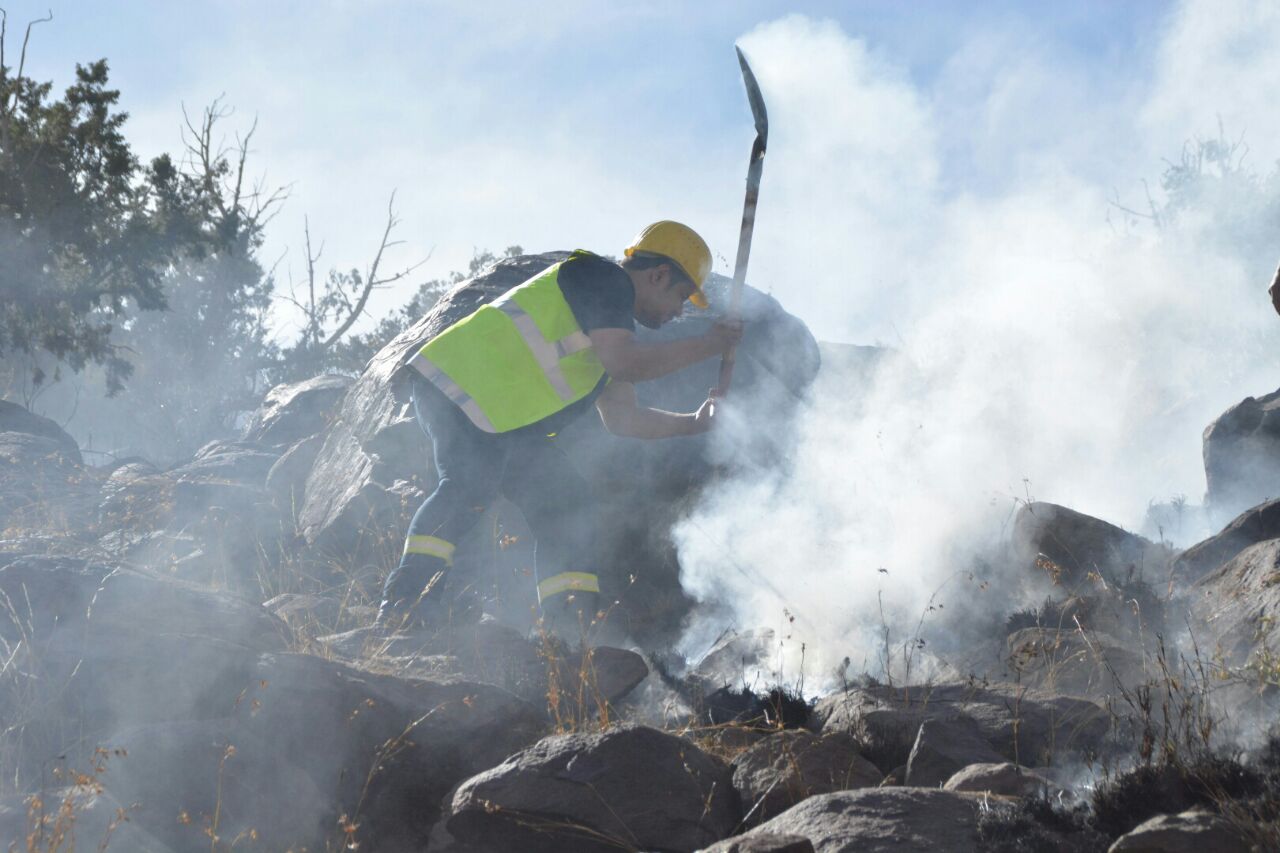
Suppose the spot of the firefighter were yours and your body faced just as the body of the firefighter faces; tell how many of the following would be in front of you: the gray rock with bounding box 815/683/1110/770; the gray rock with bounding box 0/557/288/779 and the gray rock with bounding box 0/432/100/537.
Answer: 1

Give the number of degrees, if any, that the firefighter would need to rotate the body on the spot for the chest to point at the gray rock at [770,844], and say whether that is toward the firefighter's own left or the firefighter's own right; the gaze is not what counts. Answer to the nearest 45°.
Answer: approximately 90° to the firefighter's own right

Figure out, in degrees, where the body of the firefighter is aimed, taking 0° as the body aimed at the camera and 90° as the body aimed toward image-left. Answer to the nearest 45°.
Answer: approximately 270°

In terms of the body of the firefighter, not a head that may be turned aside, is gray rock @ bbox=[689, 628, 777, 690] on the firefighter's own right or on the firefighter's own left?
on the firefighter's own right

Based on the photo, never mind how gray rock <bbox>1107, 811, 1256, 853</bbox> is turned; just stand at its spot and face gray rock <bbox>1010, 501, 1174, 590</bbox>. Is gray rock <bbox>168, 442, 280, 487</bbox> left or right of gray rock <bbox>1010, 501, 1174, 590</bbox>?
left

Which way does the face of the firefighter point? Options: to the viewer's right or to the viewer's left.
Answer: to the viewer's right

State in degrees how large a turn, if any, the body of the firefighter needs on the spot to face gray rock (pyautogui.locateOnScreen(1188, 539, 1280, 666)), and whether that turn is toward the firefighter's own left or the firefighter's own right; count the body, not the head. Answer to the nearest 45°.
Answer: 0° — they already face it

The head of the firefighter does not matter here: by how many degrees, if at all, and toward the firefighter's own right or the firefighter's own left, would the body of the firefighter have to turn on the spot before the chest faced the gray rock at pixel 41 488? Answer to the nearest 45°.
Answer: approximately 135° to the firefighter's own left

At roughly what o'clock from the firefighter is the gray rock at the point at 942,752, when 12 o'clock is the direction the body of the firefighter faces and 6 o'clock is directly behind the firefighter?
The gray rock is roughly at 1 o'clock from the firefighter.

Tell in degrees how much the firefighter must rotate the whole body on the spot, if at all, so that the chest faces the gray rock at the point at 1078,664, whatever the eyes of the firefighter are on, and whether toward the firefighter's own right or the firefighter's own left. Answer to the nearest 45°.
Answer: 0° — they already face it
